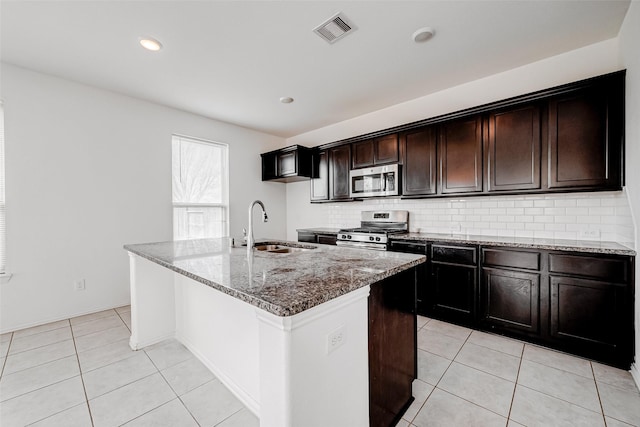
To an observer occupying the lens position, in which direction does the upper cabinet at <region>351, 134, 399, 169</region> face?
facing the viewer and to the left of the viewer

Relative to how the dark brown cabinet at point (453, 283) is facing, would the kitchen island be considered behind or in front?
in front

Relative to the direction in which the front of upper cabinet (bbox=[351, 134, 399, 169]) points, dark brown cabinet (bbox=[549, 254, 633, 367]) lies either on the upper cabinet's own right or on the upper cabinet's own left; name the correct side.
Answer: on the upper cabinet's own left

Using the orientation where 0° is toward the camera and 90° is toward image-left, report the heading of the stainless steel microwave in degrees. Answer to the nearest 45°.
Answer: approximately 45°

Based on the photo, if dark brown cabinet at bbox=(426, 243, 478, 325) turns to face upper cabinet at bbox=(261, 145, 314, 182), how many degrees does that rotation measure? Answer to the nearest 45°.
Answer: approximately 45° to its right

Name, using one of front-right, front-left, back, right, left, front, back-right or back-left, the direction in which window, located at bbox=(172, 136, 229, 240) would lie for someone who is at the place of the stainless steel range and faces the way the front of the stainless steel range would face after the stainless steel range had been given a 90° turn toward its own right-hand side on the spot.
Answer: front-left

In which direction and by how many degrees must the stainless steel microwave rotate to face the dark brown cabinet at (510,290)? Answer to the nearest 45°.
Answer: approximately 90° to its left

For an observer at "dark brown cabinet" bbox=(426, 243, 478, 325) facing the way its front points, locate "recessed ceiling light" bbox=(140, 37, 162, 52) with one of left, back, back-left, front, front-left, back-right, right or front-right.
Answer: front

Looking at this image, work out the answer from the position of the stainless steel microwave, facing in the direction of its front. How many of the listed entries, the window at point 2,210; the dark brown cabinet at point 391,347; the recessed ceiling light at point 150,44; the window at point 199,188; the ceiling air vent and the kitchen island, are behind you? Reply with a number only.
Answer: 0

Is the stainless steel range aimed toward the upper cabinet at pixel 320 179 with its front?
no

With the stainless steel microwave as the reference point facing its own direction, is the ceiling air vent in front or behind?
in front

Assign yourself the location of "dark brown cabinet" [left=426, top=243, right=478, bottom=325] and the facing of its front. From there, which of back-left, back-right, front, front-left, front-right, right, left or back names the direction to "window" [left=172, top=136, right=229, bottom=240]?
front-right

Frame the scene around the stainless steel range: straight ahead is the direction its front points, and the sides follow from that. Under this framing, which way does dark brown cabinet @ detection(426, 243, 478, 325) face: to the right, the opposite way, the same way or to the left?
the same way

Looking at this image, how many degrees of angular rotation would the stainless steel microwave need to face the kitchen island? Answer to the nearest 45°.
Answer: approximately 45° to its left

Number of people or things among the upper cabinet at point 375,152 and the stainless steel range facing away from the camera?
0

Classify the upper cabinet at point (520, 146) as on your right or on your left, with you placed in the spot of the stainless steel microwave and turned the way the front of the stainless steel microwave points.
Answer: on your left

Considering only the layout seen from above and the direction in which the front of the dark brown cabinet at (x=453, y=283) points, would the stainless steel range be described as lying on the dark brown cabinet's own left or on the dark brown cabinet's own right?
on the dark brown cabinet's own right

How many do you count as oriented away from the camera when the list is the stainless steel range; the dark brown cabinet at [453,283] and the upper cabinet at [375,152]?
0

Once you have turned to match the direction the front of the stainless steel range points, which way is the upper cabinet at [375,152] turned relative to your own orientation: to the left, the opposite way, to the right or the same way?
the same way

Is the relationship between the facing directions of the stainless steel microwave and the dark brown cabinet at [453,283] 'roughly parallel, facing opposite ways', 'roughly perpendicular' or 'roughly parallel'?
roughly parallel
